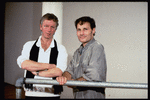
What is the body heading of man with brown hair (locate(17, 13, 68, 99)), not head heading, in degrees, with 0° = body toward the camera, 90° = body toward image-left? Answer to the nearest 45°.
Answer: approximately 0°

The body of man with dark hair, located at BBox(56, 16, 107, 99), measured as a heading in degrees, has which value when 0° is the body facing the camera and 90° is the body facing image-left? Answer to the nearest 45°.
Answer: approximately 45°

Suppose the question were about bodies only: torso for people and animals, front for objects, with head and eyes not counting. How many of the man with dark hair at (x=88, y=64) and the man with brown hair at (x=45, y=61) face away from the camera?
0
